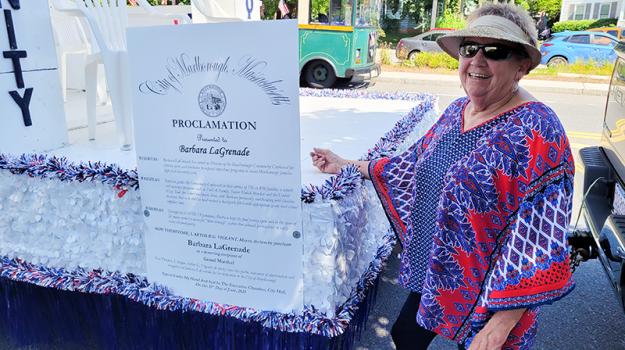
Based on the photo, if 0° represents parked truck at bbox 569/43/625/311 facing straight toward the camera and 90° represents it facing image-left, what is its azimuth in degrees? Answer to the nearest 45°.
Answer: approximately 225°

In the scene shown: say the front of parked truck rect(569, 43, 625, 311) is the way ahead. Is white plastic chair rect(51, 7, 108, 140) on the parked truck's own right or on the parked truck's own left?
on the parked truck's own left

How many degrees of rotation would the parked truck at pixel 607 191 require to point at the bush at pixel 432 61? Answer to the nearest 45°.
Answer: approximately 45° to its left

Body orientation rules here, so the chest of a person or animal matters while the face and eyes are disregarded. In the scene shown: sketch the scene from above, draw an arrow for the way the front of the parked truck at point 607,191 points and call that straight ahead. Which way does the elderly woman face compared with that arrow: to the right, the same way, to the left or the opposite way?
the opposite way

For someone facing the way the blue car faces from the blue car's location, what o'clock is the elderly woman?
The elderly woman is roughly at 3 o'clock from the blue car.

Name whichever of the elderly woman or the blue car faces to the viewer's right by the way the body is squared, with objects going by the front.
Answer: the blue car

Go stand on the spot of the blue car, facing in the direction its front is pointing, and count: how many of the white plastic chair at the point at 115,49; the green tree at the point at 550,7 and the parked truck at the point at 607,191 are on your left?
1

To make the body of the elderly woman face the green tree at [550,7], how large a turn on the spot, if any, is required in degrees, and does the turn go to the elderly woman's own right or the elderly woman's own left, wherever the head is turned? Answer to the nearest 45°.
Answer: approximately 135° to the elderly woman's own right

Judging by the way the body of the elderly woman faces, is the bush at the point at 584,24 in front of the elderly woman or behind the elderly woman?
behind

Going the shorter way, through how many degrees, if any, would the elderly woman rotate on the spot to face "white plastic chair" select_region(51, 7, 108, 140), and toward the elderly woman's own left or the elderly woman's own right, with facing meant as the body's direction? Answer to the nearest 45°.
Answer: approximately 90° to the elderly woman's own right

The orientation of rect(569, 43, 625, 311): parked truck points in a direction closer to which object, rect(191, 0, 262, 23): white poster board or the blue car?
the blue car

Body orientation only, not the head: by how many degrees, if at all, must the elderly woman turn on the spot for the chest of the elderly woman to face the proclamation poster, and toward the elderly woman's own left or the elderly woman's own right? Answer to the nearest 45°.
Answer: approximately 45° to the elderly woman's own right
